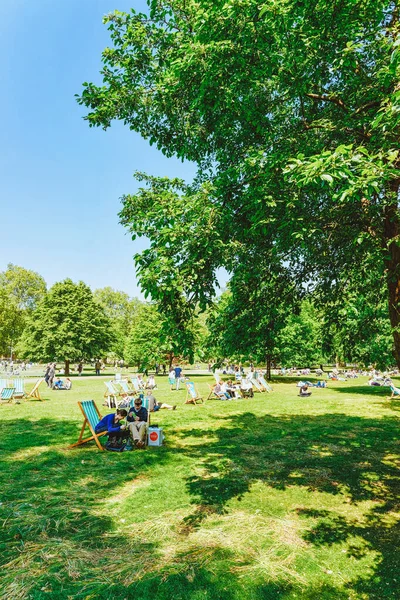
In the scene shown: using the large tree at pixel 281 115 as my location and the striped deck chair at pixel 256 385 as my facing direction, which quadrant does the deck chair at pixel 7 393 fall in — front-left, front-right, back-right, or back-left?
front-left

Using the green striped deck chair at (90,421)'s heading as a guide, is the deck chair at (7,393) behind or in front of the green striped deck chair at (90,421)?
behind

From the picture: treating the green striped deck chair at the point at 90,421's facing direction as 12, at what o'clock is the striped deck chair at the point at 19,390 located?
The striped deck chair is roughly at 7 o'clock from the green striped deck chair.

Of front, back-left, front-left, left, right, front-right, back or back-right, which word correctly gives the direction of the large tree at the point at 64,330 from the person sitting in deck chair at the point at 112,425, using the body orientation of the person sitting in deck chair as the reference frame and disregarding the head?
left

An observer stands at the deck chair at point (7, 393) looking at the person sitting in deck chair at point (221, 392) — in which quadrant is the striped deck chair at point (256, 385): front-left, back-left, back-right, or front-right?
front-left

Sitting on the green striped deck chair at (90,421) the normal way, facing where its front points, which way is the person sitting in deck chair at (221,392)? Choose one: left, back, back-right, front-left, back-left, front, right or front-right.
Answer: left

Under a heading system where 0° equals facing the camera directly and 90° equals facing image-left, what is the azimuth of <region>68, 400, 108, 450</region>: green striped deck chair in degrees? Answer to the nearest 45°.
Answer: approximately 315°

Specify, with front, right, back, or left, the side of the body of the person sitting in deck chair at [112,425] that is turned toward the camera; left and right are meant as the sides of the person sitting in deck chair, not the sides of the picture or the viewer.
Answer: right

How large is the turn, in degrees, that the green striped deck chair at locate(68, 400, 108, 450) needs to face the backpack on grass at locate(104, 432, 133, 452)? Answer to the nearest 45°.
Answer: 0° — it already faces it
